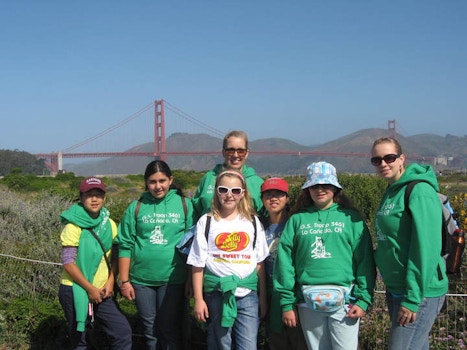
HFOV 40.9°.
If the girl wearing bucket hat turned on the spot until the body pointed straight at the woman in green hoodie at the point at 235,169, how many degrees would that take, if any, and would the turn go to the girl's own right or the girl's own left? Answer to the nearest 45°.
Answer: approximately 135° to the girl's own right

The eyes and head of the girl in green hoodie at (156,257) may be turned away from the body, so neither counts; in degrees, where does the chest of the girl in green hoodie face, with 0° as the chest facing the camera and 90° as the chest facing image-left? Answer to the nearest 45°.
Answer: approximately 0°

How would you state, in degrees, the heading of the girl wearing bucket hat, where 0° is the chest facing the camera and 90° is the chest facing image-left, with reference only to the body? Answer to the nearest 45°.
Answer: approximately 0°

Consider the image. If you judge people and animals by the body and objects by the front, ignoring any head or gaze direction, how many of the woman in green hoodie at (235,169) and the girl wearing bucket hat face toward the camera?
2
